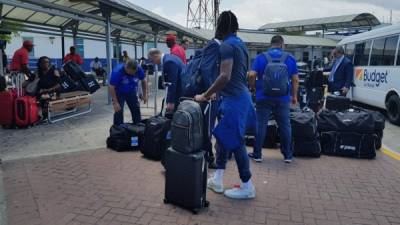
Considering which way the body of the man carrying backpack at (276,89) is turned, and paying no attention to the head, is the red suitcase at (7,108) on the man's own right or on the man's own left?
on the man's own left

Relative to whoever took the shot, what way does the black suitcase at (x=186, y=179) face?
facing the viewer and to the left of the viewer

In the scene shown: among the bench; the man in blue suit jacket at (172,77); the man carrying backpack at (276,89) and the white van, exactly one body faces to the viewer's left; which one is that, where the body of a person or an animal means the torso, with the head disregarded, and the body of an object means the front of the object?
the man in blue suit jacket

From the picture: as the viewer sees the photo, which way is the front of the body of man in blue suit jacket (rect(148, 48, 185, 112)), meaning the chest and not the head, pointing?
to the viewer's left

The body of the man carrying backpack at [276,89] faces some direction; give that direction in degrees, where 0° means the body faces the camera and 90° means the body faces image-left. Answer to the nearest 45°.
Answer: approximately 180°

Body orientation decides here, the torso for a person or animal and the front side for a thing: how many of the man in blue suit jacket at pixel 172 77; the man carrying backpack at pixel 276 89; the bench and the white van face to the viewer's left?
1

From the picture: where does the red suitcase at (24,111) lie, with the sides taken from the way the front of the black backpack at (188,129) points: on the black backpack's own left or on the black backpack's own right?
on the black backpack's own right

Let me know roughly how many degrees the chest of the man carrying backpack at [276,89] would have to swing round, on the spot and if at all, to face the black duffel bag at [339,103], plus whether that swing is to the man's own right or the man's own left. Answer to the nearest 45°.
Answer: approximately 45° to the man's own right

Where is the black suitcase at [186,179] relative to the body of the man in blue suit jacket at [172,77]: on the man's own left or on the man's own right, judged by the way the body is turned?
on the man's own left

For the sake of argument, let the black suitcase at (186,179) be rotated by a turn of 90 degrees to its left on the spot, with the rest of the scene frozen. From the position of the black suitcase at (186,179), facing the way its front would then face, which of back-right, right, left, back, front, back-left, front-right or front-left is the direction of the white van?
left

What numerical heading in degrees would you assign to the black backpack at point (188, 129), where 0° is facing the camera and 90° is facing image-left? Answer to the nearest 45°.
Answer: approximately 45°

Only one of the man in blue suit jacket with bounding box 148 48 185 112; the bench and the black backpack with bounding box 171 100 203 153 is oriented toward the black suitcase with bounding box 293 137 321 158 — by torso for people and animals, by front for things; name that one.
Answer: the bench
